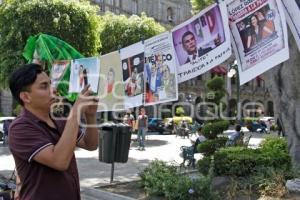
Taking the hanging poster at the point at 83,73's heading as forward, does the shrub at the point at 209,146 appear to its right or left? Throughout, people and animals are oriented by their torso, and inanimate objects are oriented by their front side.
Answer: on its left

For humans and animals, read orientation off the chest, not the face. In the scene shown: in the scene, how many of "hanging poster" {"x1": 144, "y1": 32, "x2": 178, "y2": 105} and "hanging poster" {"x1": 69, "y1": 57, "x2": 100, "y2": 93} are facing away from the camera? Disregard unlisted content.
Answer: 0

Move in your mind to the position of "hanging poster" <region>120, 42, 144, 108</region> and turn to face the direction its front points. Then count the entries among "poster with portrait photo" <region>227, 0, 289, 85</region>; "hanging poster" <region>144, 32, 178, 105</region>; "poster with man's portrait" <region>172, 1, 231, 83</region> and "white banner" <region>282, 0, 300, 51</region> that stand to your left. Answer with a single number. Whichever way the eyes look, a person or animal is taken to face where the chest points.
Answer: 4

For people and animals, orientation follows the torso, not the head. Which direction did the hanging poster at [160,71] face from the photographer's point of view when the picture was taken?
facing the viewer and to the left of the viewer

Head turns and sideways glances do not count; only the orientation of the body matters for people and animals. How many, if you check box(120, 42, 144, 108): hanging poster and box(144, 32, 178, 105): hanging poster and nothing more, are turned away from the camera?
0

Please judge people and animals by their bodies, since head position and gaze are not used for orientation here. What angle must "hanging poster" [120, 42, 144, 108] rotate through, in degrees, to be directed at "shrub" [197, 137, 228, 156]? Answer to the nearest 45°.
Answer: approximately 180°

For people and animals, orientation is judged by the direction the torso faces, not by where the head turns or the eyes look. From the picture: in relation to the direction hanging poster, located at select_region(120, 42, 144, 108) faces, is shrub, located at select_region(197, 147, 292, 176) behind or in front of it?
behind

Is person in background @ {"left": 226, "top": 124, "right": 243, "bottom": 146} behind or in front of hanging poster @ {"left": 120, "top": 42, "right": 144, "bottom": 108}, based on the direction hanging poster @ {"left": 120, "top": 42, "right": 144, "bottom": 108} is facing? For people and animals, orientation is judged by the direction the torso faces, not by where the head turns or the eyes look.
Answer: behind

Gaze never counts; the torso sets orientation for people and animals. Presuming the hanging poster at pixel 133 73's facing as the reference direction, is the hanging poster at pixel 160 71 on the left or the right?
on its left

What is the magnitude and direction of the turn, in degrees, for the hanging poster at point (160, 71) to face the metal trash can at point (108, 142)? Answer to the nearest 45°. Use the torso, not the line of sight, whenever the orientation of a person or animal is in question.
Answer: approximately 90° to its right

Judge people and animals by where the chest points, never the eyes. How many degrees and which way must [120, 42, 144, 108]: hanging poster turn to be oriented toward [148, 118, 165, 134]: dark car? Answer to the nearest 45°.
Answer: approximately 135° to its right

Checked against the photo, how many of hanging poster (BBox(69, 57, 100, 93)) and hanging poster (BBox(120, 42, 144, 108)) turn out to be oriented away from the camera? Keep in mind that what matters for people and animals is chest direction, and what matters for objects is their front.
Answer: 0

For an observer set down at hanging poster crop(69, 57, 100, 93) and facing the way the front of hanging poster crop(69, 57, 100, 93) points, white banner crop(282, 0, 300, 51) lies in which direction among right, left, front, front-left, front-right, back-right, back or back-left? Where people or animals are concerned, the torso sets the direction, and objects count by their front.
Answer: front-left

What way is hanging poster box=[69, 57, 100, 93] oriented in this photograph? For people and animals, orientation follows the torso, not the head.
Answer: toward the camera
